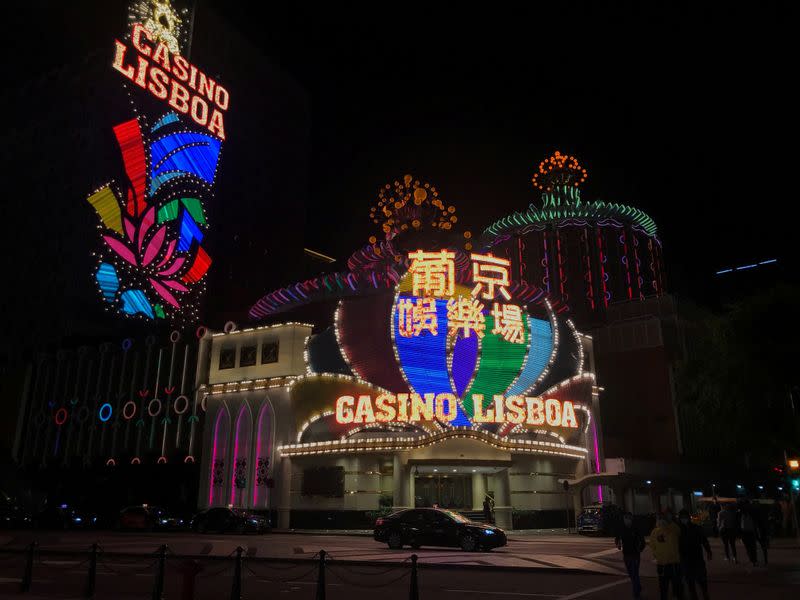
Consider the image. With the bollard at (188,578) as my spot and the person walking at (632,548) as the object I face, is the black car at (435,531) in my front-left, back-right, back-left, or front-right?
front-left

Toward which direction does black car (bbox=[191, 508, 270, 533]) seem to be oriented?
to the viewer's right

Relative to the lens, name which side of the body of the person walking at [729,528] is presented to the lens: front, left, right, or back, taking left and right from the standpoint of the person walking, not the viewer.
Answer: back

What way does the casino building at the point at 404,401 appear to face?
toward the camera
